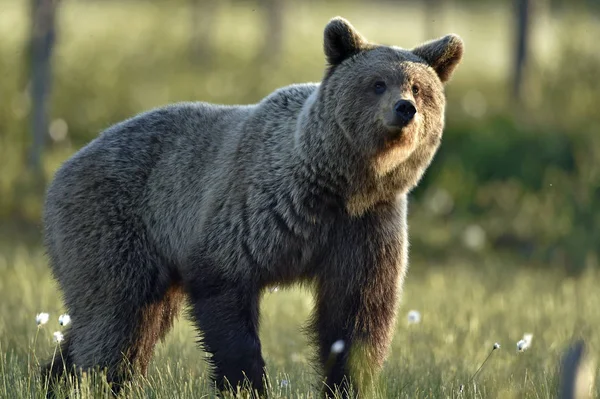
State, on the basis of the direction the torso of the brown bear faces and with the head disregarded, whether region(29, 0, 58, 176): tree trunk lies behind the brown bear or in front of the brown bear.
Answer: behind

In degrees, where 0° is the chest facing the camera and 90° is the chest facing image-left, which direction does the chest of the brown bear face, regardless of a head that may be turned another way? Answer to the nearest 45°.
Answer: approximately 315°

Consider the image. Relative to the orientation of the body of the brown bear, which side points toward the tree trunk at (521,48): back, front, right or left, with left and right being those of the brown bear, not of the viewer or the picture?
left

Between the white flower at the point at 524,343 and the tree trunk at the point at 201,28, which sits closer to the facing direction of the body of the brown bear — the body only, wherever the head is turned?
the white flower

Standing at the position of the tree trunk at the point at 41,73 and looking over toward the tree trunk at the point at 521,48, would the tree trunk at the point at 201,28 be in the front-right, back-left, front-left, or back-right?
front-left

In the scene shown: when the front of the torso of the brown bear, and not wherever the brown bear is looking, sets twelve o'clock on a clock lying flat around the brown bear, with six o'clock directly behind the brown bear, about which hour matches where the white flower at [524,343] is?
The white flower is roughly at 11 o'clock from the brown bear.
